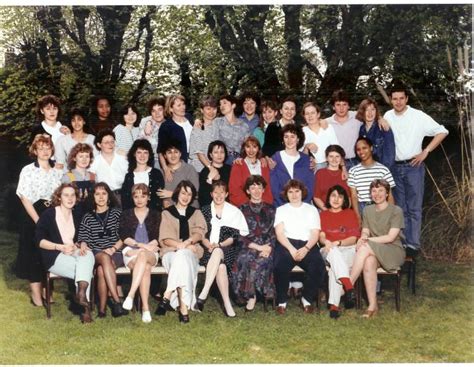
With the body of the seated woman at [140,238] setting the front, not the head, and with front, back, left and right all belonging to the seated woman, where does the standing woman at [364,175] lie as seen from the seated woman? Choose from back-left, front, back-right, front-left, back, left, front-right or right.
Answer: left

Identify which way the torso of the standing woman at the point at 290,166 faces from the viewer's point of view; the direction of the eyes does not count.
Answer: toward the camera

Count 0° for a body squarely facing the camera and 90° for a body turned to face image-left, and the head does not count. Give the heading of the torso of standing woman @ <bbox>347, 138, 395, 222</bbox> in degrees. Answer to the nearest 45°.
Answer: approximately 0°

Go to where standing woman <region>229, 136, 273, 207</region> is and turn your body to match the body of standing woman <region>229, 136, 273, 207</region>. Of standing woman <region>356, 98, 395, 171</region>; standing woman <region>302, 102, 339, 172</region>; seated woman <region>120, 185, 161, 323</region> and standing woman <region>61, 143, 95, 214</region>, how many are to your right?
2

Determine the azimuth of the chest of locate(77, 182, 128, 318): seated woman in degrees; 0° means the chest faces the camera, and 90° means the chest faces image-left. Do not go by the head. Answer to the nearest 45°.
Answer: approximately 0°

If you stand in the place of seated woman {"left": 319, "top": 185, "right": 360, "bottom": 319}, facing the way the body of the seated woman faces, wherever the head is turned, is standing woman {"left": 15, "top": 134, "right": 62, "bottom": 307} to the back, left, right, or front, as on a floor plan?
right

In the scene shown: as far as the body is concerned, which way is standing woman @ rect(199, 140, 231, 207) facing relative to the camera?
toward the camera
